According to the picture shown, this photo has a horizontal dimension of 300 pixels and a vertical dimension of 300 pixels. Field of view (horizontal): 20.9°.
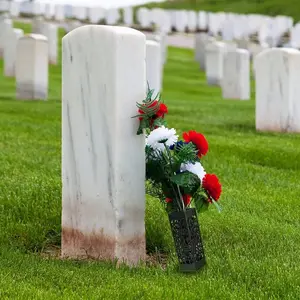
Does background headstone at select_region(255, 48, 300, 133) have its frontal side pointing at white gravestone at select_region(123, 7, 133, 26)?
no

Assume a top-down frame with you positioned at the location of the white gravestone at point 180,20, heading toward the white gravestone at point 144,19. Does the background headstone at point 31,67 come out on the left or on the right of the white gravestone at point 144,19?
left

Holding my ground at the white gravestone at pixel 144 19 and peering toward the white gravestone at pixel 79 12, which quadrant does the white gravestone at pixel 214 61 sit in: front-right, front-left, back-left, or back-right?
back-left

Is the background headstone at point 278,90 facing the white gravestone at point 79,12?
no

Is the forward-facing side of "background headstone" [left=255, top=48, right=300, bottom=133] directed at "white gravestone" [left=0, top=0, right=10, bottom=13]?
no
